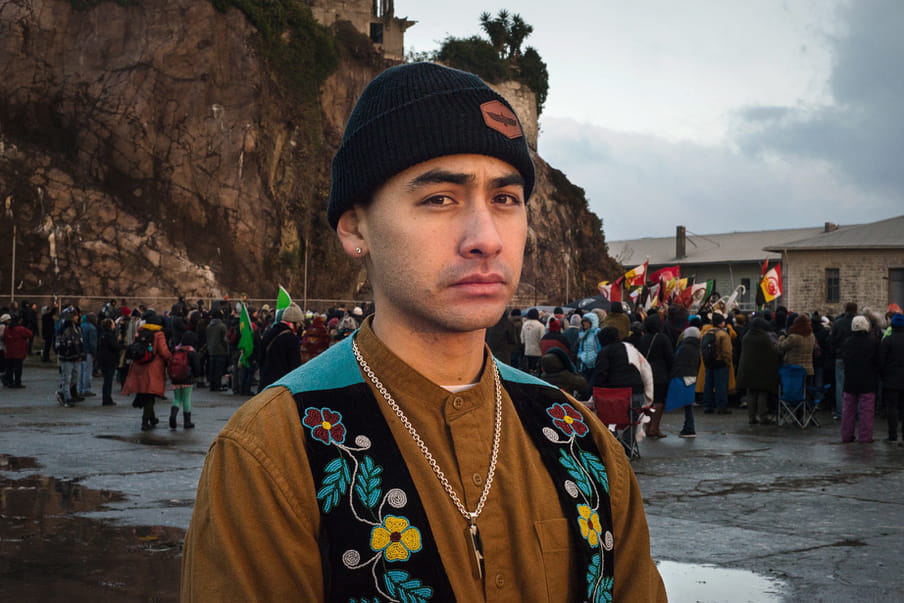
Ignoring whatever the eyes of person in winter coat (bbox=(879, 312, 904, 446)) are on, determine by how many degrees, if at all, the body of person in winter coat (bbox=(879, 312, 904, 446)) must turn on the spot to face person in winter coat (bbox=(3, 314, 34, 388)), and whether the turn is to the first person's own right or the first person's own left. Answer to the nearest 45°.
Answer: approximately 90° to the first person's own left

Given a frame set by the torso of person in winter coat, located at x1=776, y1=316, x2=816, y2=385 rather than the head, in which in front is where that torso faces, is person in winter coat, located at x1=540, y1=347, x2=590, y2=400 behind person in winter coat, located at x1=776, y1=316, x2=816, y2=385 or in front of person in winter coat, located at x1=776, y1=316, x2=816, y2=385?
behind

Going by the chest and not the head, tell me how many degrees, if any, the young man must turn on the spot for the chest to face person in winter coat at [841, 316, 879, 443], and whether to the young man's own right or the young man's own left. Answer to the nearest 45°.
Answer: approximately 90° to the young man's own left

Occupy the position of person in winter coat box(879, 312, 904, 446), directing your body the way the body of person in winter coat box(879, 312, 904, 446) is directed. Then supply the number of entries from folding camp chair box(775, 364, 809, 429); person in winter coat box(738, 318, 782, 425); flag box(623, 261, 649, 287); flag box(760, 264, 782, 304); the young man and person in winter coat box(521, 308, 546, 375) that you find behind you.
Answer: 1

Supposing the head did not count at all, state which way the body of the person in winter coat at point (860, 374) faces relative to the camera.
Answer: away from the camera

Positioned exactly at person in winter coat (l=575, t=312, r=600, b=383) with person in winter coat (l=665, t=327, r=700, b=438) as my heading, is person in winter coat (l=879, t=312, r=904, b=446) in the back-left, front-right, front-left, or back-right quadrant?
front-left

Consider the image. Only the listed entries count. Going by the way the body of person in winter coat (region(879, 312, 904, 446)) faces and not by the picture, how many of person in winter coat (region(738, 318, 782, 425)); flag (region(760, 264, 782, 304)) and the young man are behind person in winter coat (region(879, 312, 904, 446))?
1

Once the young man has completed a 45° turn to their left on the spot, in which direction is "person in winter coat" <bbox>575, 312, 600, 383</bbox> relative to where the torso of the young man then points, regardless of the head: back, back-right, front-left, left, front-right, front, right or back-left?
left

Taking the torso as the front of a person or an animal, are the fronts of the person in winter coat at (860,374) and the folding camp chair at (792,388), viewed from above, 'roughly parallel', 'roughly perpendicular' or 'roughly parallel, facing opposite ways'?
roughly parallel

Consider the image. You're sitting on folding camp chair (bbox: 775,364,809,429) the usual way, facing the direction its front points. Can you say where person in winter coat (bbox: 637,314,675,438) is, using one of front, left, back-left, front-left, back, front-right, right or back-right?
back-left

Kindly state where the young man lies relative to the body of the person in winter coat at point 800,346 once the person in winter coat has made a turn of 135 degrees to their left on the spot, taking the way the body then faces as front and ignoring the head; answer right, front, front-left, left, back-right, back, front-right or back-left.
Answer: front-left

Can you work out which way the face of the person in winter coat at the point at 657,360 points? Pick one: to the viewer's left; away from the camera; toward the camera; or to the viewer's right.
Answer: away from the camera

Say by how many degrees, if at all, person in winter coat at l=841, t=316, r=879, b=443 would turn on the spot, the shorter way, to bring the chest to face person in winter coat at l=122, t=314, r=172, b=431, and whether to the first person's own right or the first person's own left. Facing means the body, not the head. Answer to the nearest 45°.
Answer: approximately 90° to the first person's own left

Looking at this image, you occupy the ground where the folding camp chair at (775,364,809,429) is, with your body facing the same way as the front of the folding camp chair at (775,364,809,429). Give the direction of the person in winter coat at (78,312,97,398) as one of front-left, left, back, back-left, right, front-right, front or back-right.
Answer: left

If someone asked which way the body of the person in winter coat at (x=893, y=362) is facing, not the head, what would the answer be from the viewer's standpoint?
away from the camera

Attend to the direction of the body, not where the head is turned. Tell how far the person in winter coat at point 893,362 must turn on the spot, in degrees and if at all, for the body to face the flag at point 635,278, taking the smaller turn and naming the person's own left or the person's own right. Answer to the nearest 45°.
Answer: approximately 45° to the person's own left

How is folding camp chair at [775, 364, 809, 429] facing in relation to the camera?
away from the camera
